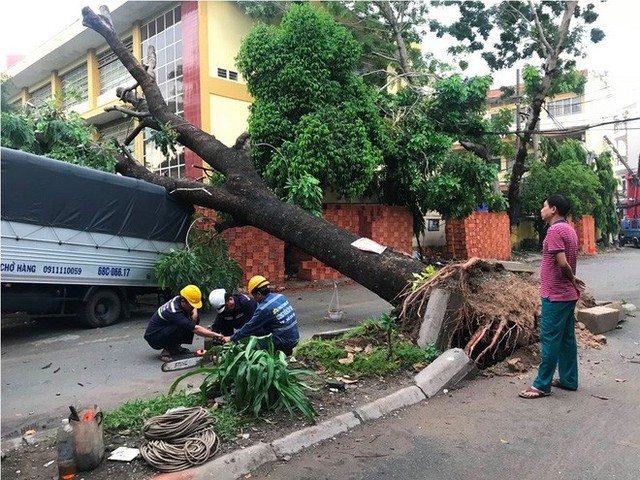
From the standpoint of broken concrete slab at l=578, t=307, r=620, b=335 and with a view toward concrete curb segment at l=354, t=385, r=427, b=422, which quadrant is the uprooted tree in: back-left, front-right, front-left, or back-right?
front-right

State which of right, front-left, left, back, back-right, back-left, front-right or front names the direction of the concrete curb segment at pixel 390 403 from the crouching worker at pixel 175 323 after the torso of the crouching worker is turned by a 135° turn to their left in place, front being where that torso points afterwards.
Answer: back

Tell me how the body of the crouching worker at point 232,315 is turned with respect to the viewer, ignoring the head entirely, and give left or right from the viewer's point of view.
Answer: facing the viewer and to the left of the viewer

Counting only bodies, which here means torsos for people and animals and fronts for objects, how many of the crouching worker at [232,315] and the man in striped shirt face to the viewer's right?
0

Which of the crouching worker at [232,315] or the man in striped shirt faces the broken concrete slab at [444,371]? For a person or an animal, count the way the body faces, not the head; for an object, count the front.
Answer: the man in striped shirt

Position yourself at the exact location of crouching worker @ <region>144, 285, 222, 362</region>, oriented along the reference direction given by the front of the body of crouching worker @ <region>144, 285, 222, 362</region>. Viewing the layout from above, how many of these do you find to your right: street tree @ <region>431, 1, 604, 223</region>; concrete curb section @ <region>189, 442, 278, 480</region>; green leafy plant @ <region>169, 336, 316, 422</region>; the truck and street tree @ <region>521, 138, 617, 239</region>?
2

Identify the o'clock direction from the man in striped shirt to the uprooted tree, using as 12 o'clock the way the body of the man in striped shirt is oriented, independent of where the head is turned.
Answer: The uprooted tree is roughly at 1 o'clock from the man in striped shirt.

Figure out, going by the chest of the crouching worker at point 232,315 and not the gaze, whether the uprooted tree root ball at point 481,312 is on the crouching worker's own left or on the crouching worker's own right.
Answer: on the crouching worker's own left

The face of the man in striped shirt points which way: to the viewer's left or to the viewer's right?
to the viewer's left

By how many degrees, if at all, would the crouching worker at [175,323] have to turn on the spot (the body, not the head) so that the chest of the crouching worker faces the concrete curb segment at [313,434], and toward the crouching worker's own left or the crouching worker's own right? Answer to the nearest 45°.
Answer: approximately 90° to the crouching worker's own right

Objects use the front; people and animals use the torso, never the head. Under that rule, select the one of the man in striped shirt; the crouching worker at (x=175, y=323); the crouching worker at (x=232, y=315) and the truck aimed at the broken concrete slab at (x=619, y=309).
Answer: the crouching worker at (x=175, y=323)

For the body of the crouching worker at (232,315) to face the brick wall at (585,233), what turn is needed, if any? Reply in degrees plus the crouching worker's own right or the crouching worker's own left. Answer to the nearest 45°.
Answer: approximately 180°

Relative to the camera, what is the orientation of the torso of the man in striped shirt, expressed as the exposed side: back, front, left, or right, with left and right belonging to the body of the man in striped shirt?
left

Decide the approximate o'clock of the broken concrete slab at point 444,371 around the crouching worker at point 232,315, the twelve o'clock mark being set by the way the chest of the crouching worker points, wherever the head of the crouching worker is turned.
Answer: The broken concrete slab is roughly at 9 o'clock from the crouching worker.
